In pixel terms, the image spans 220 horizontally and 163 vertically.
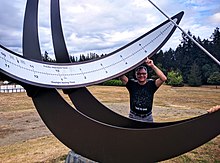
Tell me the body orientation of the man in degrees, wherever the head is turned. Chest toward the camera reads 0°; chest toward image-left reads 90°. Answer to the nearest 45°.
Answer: approximately 0°
